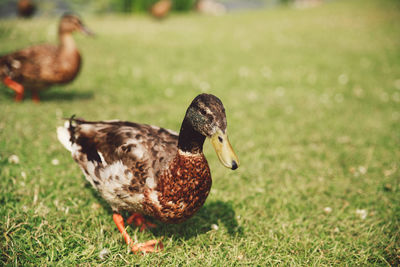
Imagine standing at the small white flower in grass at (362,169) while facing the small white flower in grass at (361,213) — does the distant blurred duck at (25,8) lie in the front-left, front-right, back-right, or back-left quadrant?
back-right

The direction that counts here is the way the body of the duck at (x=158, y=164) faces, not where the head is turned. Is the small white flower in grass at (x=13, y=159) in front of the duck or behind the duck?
behind

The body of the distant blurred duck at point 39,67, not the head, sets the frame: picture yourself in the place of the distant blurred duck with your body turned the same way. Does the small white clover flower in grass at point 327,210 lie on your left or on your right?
on your right

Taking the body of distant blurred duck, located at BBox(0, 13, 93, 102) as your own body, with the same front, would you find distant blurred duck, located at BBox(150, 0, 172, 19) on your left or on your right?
on your left

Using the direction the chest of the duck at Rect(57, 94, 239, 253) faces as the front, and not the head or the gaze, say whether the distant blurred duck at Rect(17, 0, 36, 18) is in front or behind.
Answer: behind

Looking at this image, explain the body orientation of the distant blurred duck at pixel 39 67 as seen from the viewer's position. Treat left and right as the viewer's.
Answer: facing to the right of the viewer

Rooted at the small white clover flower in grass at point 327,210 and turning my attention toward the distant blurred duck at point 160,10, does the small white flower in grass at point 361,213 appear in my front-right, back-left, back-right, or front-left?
back-right

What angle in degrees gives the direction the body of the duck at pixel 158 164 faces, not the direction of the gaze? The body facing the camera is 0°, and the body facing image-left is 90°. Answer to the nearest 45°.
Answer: approximately 315°

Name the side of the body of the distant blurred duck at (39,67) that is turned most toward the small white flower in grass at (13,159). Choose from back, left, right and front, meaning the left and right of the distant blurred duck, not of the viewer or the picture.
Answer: right
